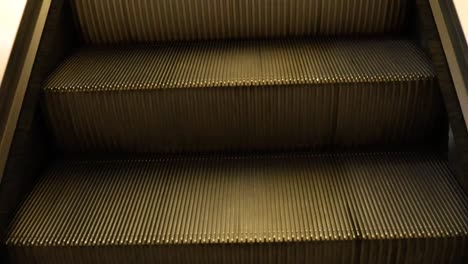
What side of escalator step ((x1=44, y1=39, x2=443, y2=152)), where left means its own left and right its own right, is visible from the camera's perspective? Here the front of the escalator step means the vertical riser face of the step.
front

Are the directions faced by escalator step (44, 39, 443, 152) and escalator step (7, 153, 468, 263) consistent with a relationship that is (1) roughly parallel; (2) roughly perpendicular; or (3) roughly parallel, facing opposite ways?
roughly parallel

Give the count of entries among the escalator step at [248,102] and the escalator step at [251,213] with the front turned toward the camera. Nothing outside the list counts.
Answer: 2
